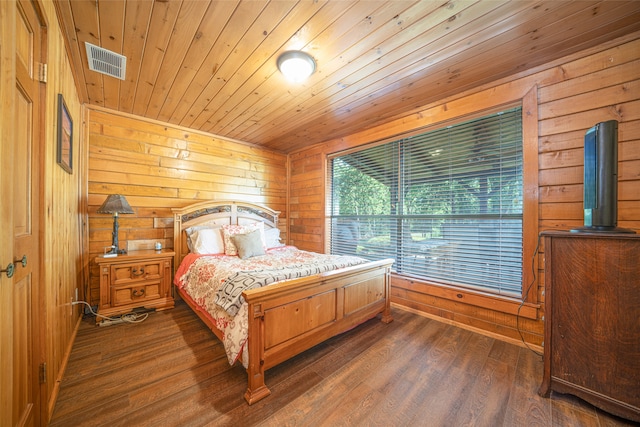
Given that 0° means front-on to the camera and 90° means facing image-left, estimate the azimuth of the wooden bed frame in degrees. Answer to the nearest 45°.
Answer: approximately 315°

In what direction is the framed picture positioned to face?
to the viewer's right

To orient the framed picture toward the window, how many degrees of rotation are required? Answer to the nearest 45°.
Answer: approximately 45° to its right

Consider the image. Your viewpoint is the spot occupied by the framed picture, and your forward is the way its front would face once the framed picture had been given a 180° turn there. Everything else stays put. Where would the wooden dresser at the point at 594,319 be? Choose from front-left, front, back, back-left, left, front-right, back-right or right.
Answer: back-left

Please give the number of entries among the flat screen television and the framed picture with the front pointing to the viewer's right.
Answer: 1

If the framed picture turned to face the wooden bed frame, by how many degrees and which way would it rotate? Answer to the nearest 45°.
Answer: approximately 45° to its right

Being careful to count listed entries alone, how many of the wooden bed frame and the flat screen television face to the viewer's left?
1

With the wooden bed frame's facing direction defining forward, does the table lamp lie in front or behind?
behind

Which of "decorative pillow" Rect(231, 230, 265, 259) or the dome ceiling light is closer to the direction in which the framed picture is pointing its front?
the decorative pillow

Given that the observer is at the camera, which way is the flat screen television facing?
facing to the left of the viewer

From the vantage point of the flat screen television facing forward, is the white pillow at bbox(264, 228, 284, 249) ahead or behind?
ahead

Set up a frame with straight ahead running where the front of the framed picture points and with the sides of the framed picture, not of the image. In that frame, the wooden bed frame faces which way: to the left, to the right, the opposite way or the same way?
to the right

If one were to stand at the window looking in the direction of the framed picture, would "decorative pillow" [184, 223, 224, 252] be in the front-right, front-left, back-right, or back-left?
front-right

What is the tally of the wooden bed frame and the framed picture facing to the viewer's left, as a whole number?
0

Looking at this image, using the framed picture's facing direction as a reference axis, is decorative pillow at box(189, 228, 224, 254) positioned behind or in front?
in front
